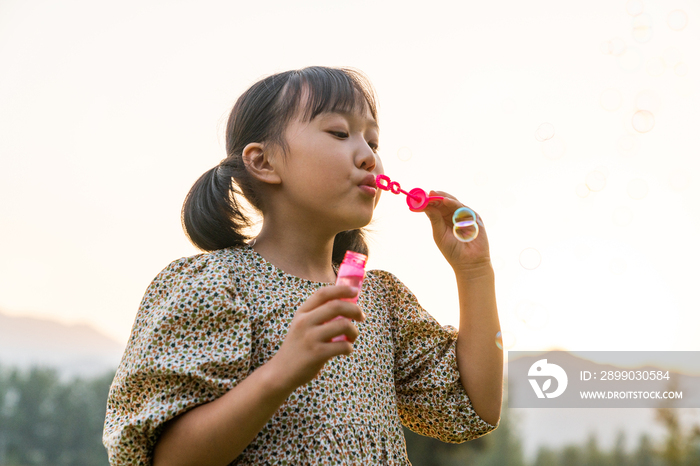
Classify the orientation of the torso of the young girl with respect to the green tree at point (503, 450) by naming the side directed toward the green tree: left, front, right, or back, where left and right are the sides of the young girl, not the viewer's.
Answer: left

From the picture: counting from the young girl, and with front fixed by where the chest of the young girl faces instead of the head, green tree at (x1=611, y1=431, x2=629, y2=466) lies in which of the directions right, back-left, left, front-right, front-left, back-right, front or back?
left

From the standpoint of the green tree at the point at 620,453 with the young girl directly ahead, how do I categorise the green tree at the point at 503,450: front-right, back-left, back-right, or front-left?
front-right

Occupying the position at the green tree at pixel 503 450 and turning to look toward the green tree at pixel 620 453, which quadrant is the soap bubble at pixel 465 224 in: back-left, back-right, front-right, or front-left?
back-right

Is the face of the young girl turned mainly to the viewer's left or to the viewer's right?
to the viewer's right

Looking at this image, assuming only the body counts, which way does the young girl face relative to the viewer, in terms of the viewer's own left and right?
facing the viewer and to the right of the viewer
